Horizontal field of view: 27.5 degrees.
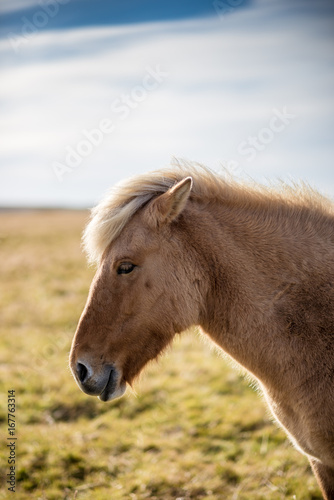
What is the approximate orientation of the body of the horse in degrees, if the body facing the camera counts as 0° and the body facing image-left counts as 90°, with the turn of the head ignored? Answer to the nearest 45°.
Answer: approximately 90°
